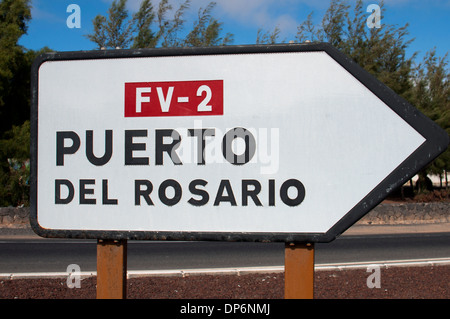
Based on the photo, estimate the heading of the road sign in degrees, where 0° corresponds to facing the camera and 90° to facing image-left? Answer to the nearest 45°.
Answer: approximately 0°
